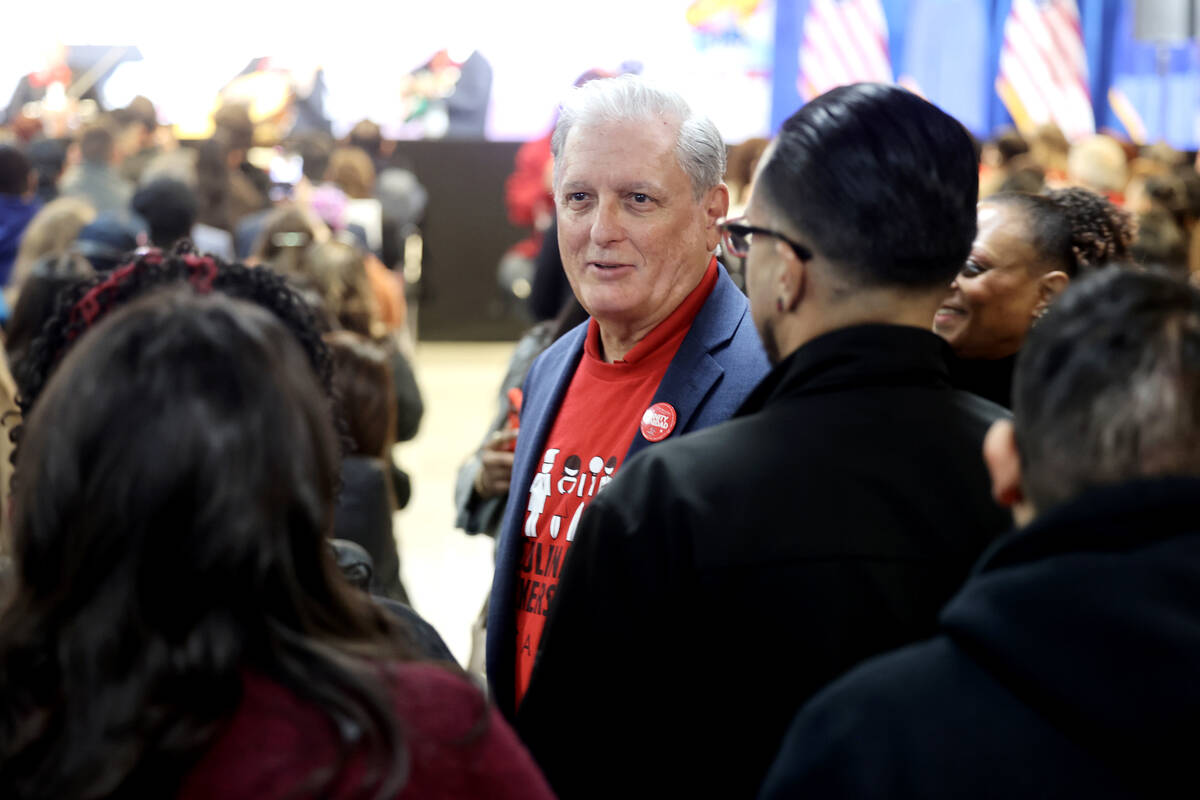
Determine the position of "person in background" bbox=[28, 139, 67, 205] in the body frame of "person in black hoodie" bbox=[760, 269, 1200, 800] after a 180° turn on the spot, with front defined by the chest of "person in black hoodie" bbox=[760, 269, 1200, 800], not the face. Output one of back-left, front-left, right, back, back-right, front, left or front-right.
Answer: back-right

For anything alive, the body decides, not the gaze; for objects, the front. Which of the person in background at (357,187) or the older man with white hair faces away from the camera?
the person in background

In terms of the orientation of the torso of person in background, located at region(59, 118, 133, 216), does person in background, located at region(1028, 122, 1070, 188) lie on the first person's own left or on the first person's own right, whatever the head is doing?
on the first person's own right

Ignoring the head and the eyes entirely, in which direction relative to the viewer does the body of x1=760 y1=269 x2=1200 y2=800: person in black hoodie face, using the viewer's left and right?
facing away from the viewer

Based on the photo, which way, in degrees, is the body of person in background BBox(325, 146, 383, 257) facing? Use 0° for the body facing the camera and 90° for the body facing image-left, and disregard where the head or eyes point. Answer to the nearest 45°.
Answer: approximately 180°

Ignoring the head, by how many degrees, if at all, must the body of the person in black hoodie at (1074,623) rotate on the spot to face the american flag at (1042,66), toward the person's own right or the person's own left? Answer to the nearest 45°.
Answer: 0° — they already face it

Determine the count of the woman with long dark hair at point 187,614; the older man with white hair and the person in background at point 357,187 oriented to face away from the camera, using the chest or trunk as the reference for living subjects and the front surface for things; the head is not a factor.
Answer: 2

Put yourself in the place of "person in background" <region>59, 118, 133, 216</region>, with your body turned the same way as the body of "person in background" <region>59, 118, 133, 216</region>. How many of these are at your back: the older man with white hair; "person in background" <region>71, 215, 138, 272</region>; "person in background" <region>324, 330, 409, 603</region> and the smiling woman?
4

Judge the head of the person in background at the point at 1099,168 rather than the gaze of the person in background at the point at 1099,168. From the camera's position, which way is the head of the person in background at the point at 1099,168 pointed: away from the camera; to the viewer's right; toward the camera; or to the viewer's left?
away from the camera

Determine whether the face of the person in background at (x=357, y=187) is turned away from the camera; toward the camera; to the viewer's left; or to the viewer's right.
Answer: away from the camera

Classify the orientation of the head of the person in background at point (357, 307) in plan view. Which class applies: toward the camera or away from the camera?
away from the camera

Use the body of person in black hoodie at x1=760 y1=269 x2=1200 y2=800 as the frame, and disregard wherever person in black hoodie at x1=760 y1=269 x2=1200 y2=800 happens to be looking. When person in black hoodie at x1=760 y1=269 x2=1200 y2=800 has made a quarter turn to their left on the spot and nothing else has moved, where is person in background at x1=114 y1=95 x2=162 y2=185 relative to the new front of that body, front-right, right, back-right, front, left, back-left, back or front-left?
front-right

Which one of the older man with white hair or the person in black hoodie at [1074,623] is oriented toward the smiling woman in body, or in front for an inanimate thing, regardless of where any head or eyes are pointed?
the person in black hoodie

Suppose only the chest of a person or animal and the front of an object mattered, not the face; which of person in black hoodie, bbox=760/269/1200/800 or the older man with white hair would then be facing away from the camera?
the person in black hoodie

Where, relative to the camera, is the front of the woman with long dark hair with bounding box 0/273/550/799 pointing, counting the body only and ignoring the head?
away from the camera

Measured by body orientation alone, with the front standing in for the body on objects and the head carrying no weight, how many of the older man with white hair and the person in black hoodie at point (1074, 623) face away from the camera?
1

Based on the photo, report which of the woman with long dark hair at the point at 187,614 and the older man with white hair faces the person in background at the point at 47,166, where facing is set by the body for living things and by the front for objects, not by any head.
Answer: the woman with long dark hair

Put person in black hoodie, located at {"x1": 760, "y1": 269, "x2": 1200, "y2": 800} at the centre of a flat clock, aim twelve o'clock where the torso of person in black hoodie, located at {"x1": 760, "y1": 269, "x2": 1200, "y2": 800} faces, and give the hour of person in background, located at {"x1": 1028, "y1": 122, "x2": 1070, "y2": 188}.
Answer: person in background, located at {"x1": 1028, "y1": 122, "x2": 1070, "y2": 188} is roughly at 12 o'clock from person in black hoodie, located at {"x1": 760, "y1": 269, "x2": 1200, "y2": 800}.

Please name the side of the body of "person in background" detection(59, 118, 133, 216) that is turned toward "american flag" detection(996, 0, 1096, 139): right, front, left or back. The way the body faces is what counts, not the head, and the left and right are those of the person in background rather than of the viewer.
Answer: right

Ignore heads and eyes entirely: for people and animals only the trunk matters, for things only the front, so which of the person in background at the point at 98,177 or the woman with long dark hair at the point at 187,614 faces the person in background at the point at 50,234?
the woman with long dark hair
